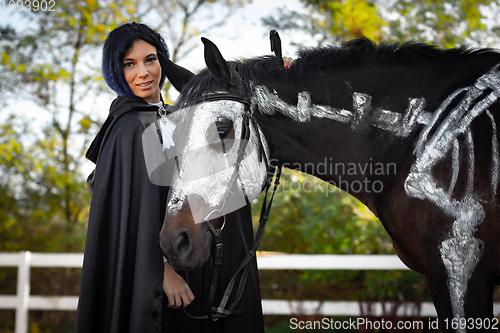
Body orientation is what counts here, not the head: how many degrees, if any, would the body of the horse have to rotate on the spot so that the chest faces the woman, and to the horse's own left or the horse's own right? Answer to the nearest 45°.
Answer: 0° — it already faces them

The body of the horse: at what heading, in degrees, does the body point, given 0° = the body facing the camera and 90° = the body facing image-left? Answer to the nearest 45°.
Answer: approximately 90°

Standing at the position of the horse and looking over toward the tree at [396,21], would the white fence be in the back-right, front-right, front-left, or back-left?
front-left

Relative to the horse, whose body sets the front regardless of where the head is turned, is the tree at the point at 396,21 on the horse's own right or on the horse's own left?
on the horse's own right

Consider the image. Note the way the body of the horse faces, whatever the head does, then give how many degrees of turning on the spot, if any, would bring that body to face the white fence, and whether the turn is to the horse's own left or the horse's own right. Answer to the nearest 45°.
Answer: approximately 90° to the horse's own right

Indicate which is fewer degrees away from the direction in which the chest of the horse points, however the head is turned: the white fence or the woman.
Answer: the woman

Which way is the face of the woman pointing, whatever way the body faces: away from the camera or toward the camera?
toward the camera

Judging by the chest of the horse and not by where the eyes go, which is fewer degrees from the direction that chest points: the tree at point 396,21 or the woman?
the woman
